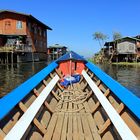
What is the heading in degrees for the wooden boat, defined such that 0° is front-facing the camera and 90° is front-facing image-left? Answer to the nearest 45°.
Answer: approximately 180°
